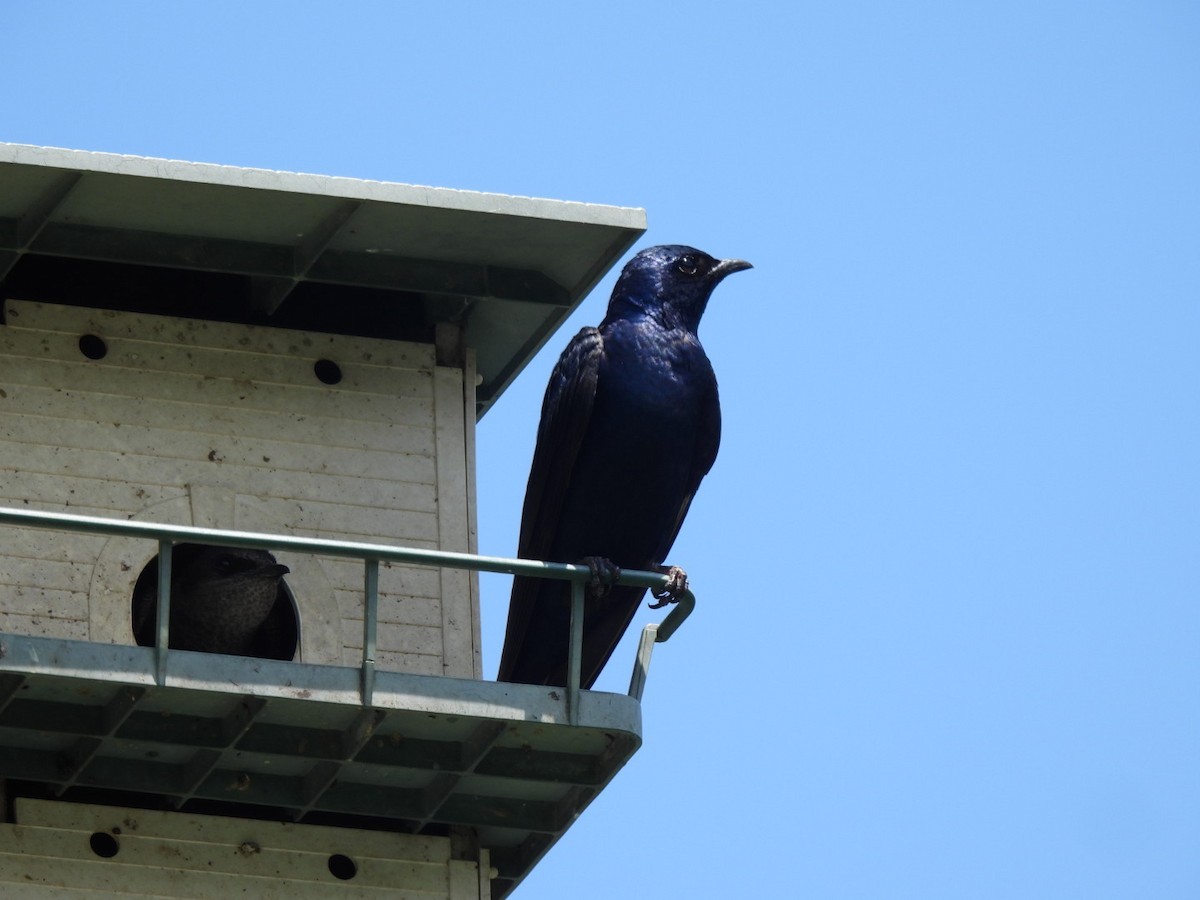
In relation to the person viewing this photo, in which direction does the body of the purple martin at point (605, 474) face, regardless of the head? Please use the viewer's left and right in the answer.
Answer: facing the viewer and to the right of the viewer

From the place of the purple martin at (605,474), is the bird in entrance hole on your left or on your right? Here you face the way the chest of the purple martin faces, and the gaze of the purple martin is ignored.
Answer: on your right

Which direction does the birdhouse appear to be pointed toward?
toward the camera
